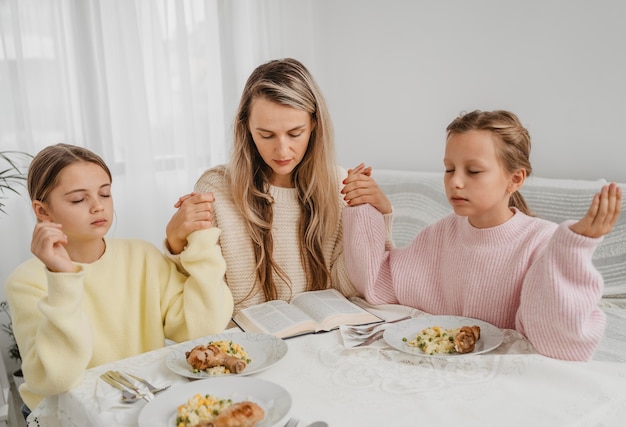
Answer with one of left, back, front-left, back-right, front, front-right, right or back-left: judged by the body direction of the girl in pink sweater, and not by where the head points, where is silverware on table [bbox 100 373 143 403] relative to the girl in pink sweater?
front

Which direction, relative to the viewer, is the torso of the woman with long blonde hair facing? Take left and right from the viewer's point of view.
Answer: facing the viewer

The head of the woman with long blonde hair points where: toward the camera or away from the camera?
toward the camera

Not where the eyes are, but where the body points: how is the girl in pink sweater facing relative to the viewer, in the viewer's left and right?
facing the viewer and to the left of the viewer

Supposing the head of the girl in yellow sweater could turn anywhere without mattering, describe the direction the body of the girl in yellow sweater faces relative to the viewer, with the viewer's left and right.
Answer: facing the viewer and to the right of the viewer

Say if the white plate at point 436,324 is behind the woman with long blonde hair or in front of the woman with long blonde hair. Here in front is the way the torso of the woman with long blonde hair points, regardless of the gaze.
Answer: in front

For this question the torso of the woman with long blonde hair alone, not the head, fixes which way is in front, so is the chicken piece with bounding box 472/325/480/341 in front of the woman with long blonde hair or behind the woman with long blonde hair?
in front

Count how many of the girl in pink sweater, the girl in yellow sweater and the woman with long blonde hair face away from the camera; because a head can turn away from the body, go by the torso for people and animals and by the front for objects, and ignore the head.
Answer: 0

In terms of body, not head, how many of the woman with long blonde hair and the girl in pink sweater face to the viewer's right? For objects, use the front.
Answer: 0

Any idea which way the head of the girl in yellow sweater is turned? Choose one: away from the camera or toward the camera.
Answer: toward the camera

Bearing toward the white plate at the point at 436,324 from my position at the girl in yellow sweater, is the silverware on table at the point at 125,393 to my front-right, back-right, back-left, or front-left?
front-right

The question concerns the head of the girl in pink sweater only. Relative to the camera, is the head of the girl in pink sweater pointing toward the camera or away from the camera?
toward the camera
